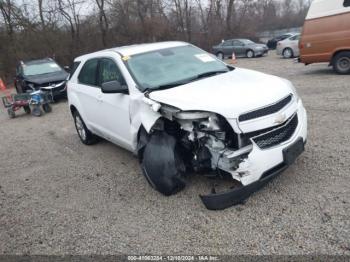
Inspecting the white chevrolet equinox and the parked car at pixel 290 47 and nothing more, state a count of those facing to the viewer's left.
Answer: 1

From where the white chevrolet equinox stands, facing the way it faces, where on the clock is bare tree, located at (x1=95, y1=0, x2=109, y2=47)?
The bare tree is roughly at 7 o'clock from the white chevrolet equinox.

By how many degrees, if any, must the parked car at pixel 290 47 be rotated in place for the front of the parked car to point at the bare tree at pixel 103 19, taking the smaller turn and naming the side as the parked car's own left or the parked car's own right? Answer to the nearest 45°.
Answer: approximately 45° to the parked car's own right

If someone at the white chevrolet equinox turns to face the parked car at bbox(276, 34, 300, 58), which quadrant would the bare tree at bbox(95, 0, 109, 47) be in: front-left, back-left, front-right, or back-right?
front-left

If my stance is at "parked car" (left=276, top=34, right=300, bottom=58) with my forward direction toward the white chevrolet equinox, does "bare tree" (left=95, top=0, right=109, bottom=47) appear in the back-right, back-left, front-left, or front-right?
back-right

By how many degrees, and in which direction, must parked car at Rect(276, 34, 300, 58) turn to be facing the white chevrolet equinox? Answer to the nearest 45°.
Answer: approximately 90° to its right

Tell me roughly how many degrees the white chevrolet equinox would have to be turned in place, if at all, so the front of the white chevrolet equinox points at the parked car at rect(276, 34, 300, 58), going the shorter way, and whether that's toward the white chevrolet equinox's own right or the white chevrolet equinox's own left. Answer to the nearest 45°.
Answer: approximately 135° to the white chevrolet equinox's own left
